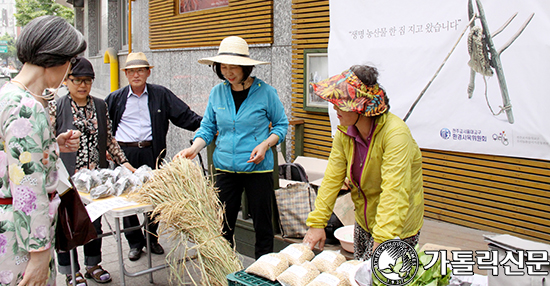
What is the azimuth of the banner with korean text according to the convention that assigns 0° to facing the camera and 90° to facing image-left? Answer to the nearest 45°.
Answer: approximately 45°

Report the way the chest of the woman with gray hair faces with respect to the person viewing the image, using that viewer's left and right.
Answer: facing away from the viewer and to the right of the viewer

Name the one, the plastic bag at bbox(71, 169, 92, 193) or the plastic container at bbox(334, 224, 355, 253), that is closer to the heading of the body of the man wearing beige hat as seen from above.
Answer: the plastic bag

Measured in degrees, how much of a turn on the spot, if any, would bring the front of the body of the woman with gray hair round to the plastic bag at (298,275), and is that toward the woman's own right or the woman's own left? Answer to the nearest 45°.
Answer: approximately 45° to the woman's own right

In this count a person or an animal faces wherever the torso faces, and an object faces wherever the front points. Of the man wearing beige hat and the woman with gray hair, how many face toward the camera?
1

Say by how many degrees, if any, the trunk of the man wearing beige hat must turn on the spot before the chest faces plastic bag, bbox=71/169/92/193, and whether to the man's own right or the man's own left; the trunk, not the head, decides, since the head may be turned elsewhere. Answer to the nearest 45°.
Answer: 0° — they already face it

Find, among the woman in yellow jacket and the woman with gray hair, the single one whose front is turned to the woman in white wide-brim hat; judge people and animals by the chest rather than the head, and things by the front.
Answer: the woman with gray hair
